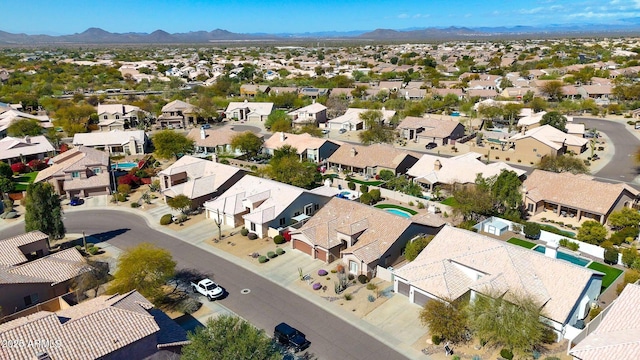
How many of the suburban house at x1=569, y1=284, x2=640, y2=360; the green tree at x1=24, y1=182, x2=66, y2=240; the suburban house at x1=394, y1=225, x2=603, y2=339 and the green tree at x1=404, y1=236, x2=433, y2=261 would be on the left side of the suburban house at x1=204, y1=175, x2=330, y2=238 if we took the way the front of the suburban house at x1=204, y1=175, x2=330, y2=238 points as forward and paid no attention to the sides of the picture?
3

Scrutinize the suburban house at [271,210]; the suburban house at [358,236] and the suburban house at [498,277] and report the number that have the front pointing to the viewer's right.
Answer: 0

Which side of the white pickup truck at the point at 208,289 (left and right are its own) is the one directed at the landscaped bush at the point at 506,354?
front

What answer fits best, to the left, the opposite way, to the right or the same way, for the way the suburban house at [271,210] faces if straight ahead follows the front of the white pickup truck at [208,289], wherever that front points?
to the right

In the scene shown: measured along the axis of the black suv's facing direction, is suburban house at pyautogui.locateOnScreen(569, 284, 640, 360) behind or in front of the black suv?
in front

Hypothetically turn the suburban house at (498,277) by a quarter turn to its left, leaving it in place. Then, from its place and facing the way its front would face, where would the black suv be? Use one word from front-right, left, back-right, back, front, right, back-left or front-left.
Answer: right

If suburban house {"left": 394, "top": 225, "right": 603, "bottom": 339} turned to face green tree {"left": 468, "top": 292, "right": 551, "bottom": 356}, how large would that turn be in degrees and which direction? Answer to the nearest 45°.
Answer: approximately 45° to its left

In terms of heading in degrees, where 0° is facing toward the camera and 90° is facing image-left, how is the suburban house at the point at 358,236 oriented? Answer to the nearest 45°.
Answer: approximately 45°

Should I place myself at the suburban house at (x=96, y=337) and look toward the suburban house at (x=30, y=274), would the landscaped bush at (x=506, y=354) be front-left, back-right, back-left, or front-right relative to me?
back-right

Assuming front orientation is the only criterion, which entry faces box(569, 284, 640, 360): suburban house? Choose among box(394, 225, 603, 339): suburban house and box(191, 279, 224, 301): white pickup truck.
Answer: the white pickup truck

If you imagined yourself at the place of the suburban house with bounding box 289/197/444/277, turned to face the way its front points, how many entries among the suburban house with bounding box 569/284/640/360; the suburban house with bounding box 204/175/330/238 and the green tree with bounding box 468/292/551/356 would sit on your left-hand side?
2

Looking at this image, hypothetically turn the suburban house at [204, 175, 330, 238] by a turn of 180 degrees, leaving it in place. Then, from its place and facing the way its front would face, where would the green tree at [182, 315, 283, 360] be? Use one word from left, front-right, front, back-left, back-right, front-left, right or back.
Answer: back-right

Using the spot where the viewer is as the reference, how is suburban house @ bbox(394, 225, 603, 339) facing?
facing the viewer and to the left of the viewer

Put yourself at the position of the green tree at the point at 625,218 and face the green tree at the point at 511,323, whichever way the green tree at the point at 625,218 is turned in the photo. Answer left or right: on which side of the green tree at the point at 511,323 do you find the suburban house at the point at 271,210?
right

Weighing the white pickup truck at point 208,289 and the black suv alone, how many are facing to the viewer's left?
0

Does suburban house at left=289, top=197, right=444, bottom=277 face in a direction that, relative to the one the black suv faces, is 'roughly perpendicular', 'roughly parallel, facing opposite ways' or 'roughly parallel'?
roughly perpendicular

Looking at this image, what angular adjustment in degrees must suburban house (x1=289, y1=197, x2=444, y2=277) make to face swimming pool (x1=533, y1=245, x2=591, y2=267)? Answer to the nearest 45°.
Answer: approximately 135° to its left

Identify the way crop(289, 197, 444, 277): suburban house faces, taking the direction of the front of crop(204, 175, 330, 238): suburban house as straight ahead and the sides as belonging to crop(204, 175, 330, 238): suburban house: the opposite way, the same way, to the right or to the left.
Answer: the same way

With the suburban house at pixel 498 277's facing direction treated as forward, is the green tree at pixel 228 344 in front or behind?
in front

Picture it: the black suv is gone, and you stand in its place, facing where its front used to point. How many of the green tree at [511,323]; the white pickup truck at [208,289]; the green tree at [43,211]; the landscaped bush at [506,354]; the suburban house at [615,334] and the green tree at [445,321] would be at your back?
2
